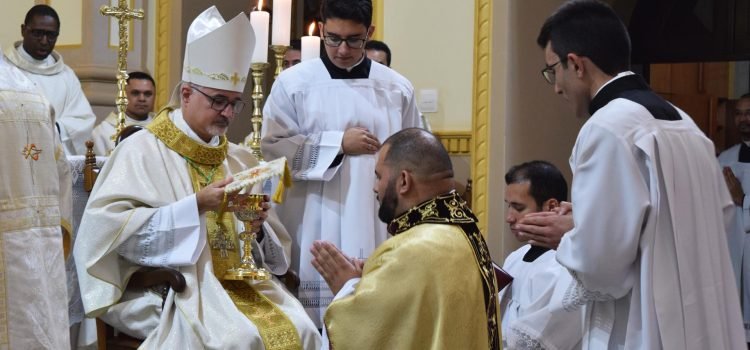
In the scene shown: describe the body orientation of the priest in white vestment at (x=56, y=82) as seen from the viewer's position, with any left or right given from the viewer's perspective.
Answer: facing the viewer and to the right of the viewer

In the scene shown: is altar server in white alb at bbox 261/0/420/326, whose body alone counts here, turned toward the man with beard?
yes

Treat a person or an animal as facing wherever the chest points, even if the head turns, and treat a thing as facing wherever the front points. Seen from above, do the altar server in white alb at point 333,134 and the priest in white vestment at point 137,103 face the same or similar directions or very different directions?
same or similar directions

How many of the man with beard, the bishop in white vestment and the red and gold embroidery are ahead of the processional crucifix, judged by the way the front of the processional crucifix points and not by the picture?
3

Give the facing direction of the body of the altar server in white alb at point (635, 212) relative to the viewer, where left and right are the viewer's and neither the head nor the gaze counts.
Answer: facing away from the viewer and to the left of the viewer

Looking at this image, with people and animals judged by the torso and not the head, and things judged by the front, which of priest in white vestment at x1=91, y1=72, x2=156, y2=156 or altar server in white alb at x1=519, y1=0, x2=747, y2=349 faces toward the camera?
priest in white vestment at x1=91, y1=72, x2=156, y2=156

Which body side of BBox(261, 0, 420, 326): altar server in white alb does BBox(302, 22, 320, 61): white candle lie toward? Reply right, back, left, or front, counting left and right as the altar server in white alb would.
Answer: back

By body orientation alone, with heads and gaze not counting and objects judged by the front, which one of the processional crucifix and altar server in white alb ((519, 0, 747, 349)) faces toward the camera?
the processional crucifix

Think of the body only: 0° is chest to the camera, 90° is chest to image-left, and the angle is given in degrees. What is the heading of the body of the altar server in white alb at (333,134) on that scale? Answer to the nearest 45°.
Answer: approximately 0°

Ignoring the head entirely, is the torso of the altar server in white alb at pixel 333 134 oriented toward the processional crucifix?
no

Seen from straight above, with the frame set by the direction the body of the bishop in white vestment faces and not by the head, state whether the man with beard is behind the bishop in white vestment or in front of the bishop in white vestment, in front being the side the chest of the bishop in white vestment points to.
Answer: in front

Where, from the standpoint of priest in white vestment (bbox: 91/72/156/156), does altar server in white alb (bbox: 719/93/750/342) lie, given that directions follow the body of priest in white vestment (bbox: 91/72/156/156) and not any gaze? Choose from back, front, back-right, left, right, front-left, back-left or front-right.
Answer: left

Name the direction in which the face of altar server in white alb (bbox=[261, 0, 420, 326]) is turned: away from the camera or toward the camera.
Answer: toward the camera

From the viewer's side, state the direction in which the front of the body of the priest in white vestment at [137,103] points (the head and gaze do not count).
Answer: toward the camera

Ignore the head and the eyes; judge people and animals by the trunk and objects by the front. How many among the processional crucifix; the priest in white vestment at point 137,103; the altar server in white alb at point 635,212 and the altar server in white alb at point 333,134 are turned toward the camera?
3
